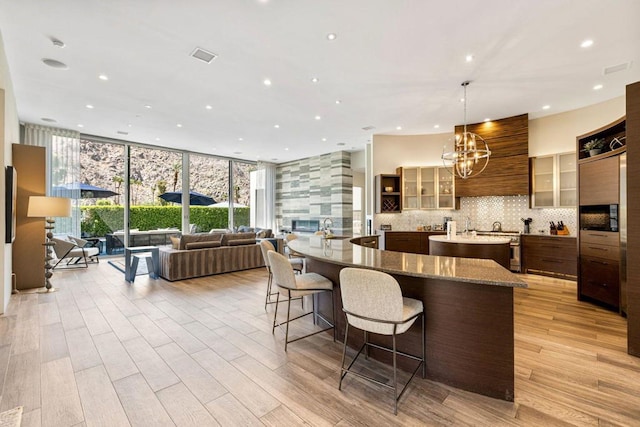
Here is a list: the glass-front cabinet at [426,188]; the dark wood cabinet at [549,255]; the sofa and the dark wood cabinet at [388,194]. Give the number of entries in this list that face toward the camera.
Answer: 3

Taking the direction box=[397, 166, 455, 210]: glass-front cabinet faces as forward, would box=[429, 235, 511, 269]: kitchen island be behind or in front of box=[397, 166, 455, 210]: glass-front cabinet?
in front

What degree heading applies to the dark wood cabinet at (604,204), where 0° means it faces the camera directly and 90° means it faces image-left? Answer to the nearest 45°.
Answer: approximately 45°

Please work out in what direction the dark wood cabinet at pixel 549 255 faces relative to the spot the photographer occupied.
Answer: facing the viewer

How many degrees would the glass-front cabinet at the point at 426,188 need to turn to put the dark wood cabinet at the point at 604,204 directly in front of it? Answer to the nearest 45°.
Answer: approximately 45° to its left

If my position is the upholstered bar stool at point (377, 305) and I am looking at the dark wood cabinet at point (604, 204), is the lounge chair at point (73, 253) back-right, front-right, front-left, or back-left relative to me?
back-left

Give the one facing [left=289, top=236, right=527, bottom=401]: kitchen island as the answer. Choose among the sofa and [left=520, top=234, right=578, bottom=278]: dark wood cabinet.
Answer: the dark wood cabinet

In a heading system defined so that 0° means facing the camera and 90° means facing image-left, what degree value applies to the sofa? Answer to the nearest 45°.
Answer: approximately 135°

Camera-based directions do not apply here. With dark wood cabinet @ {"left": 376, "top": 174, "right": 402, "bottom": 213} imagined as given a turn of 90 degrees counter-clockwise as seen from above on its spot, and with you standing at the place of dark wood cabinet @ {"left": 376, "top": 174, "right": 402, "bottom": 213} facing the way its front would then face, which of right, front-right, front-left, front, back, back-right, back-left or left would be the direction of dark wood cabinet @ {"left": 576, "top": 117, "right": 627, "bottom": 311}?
front-right

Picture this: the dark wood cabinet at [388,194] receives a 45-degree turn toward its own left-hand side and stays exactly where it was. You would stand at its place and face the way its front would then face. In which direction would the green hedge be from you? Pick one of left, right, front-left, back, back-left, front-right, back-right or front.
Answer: back-right

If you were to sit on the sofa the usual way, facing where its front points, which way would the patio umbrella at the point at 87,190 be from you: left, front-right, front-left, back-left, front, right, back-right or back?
front

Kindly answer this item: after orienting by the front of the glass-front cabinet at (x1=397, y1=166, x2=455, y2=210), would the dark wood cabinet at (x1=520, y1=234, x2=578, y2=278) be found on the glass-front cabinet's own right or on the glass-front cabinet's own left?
on the glass-front cabinet's own left

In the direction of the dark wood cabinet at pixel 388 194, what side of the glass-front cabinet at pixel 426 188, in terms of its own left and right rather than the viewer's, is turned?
right

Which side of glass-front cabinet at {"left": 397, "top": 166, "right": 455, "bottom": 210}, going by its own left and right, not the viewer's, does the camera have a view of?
front

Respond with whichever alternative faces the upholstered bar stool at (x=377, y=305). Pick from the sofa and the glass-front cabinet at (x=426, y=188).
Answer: the glass-front cabinet
